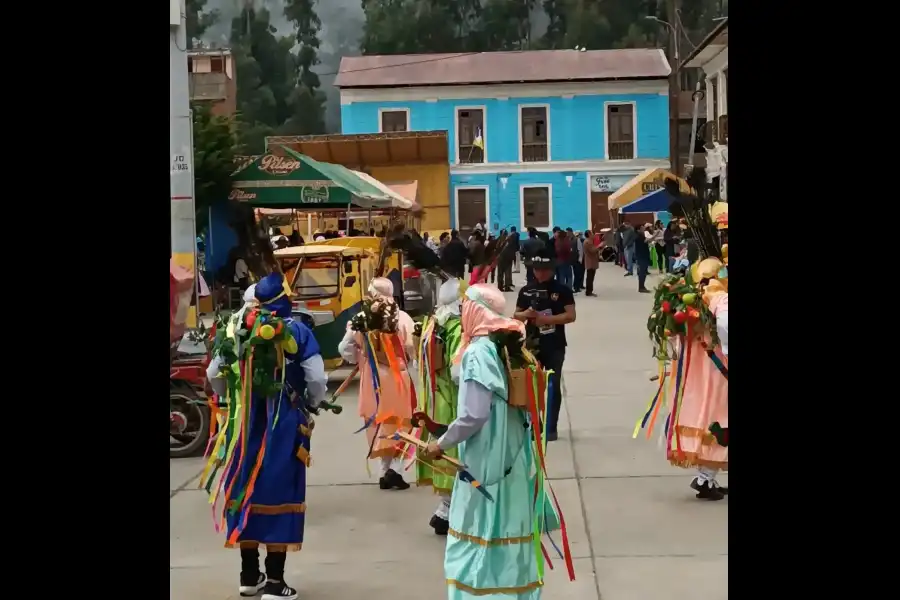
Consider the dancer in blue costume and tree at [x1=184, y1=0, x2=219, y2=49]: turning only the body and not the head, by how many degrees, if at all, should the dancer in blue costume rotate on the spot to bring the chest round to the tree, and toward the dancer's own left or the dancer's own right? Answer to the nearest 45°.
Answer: approximately 45° to the dancer's own left

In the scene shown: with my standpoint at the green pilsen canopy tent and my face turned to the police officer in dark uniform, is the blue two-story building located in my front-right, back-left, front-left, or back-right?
back-left

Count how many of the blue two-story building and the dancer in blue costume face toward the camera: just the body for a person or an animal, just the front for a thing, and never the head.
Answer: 1

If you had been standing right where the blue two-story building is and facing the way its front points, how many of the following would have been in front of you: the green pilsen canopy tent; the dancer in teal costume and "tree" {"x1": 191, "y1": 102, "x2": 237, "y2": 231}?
3

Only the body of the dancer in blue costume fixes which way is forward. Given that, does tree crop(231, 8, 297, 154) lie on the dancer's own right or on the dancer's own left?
on the dancer's own left

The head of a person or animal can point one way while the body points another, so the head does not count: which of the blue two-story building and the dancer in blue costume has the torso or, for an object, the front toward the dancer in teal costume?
the blue two-story building

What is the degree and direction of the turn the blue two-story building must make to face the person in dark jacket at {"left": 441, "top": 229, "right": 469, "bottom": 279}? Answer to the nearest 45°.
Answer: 0° — it already faces them

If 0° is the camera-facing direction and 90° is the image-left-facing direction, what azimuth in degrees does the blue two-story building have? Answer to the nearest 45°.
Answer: approximately 0°

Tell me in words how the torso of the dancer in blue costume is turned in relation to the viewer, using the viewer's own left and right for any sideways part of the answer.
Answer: facing away from the viewer and to the right of the viewer
